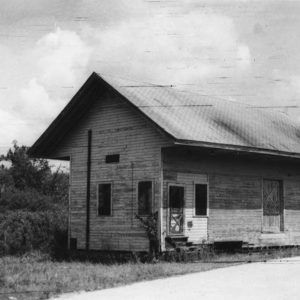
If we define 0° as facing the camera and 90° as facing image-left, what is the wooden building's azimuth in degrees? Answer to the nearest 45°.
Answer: approximately 315°

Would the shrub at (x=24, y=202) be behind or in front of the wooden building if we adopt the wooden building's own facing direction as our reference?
behind

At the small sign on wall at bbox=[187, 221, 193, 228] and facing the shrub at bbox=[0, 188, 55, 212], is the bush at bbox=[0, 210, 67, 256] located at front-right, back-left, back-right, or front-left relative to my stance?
front-left

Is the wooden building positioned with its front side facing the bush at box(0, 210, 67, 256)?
no

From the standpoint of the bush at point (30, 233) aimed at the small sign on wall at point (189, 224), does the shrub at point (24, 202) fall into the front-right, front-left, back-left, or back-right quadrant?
back-left
